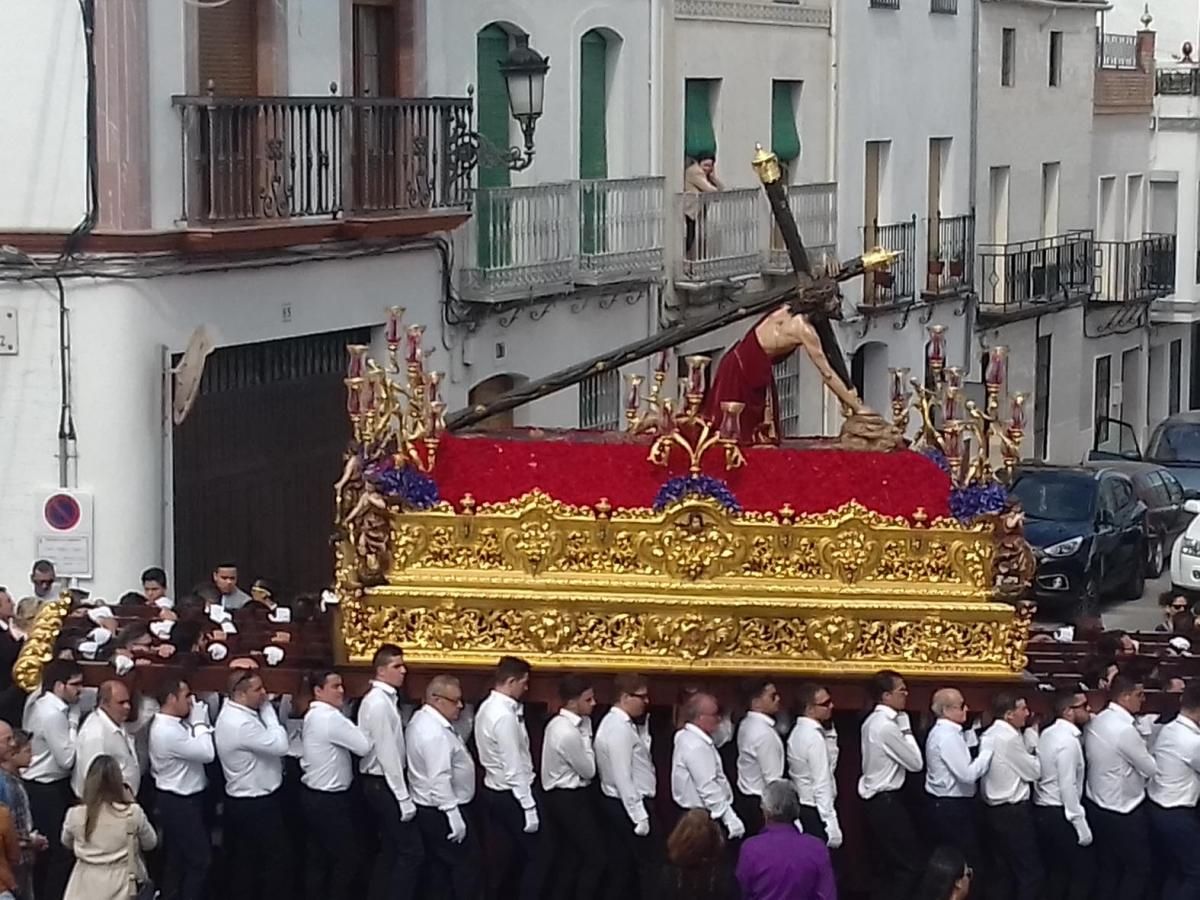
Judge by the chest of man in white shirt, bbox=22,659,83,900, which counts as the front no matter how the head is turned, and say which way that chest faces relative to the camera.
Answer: to the viewer's right

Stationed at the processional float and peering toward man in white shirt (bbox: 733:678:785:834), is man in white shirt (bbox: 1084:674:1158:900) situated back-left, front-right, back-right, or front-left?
front-left

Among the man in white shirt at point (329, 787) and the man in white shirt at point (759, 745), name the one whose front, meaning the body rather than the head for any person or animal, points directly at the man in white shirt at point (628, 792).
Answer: the man in white shirt at point (329, 787)

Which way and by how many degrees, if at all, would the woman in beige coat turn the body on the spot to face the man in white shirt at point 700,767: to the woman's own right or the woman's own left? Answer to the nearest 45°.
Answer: approximately 90° to the woman's own right

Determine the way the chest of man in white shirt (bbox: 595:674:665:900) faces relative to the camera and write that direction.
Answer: to the viewer's right

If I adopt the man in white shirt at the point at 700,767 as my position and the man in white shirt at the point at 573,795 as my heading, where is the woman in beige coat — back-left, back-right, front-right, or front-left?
front-left

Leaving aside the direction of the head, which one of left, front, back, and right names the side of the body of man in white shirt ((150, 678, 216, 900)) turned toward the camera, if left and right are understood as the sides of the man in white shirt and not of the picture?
right

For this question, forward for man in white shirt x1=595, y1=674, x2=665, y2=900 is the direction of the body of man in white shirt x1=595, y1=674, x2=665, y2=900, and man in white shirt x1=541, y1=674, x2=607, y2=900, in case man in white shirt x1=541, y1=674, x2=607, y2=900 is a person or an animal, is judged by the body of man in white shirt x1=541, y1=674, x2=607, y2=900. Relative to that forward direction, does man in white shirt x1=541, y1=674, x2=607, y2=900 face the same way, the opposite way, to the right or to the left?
the same way

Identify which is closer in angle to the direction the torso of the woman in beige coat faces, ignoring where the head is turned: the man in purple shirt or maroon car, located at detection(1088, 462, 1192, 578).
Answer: the maroon car

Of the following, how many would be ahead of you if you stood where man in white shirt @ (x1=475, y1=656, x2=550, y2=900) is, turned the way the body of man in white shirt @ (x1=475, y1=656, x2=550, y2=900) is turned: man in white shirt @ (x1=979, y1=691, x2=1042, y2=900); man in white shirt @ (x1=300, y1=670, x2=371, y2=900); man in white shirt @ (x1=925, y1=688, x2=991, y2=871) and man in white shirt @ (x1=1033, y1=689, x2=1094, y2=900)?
3

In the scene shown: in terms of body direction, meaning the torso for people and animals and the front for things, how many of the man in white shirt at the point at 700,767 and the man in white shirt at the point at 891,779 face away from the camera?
0

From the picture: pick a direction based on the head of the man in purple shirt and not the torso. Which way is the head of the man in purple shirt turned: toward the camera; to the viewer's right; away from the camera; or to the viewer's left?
away from the camera

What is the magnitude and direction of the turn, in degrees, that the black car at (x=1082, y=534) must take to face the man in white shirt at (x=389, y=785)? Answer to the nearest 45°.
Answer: approximately 45° to its left

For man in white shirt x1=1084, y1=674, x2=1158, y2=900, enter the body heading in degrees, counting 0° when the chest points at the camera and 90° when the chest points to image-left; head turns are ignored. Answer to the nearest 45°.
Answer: approximately 270°

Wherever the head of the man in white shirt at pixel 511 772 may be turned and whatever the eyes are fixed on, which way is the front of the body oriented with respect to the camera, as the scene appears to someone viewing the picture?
to the viewer's right

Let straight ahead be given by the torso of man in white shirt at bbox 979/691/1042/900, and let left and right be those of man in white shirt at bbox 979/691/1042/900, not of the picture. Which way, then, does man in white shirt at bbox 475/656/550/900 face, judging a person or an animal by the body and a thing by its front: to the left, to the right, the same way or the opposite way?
the same way

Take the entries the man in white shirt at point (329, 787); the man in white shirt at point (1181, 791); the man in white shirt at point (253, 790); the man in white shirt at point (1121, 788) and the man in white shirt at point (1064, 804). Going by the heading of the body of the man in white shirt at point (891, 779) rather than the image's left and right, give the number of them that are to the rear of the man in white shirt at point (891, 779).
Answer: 2

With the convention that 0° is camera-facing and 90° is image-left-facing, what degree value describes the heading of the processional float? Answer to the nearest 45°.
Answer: approximately 270°

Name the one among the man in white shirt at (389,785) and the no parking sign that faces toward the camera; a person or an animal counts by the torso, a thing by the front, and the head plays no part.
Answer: the no parking sign

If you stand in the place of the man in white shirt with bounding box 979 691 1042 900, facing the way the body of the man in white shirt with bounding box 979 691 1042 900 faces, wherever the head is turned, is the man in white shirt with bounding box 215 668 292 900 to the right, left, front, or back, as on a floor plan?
back

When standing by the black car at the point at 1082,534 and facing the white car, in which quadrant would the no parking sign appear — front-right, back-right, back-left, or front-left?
back-right
